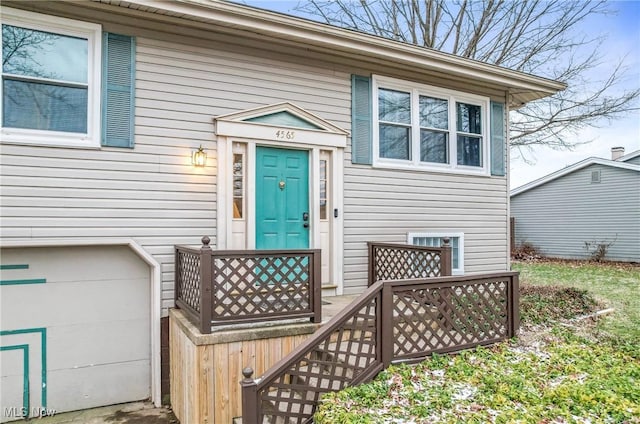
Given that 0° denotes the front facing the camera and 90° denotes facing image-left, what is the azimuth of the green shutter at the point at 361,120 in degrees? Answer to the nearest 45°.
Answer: approximately 315°

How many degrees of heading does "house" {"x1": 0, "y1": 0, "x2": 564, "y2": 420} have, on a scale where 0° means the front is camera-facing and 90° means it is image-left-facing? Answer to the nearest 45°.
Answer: approximately 315°

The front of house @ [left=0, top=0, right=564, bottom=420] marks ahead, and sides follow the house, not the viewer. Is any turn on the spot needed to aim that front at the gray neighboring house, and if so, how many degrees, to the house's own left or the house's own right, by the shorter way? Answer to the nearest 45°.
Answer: approximately 90° to the house's own left

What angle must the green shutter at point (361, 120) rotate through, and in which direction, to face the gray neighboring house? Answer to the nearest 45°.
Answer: approximately 90° to its left
